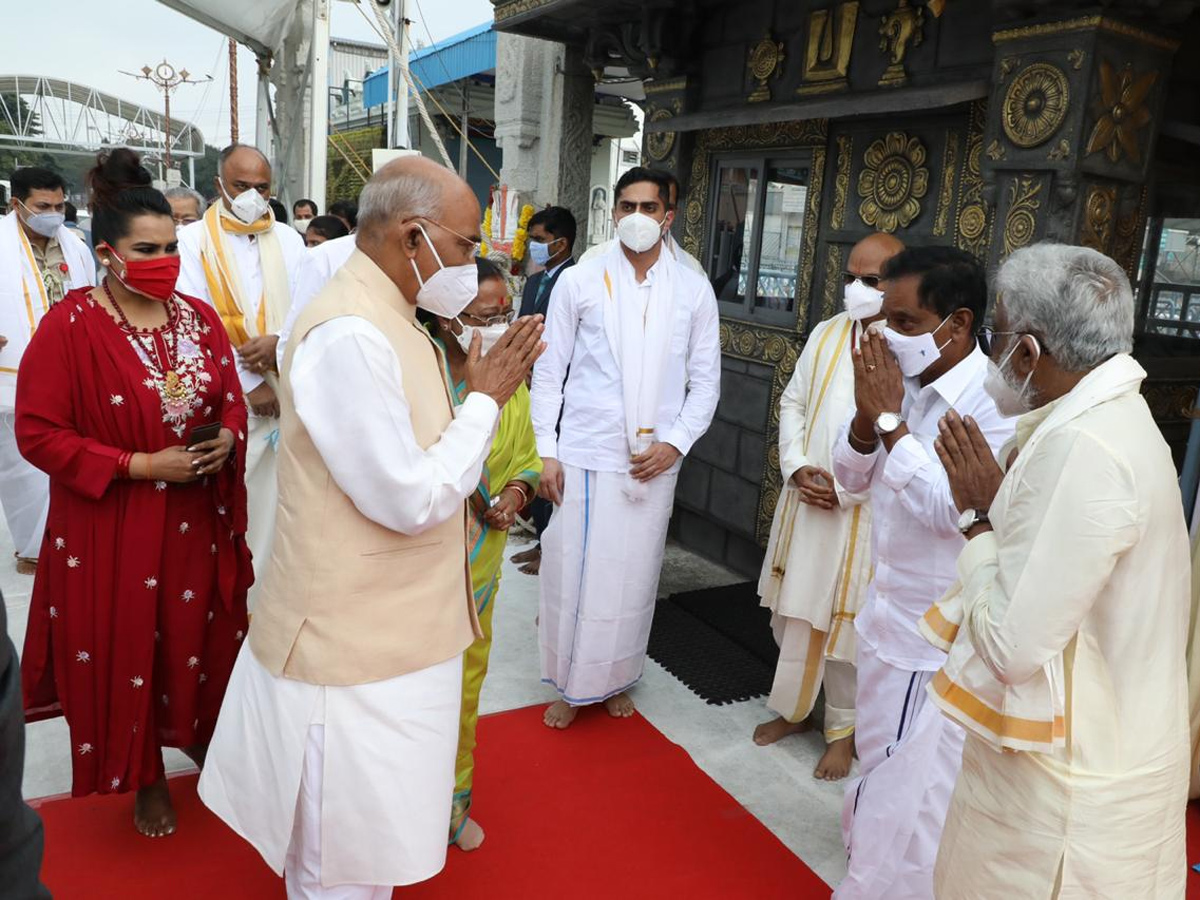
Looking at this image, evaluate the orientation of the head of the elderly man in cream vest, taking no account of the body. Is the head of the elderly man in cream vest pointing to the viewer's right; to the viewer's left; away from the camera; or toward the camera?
to the viewer's right

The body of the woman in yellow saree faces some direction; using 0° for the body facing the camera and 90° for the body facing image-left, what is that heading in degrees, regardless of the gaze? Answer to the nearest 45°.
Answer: approximately 315°

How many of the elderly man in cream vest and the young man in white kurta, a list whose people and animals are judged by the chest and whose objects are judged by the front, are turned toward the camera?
1

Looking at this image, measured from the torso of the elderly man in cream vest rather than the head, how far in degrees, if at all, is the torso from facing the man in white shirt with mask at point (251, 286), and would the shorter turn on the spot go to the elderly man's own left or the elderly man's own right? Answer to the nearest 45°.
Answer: approximately 90° to the elderly man's own left

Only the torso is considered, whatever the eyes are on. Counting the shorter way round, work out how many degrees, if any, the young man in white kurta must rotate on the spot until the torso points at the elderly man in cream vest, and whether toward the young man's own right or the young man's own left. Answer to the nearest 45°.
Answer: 0° — they already face them

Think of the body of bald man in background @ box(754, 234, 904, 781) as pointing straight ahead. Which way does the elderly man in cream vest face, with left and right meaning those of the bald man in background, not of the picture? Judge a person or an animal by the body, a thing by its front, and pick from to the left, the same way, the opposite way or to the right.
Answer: the opposite way

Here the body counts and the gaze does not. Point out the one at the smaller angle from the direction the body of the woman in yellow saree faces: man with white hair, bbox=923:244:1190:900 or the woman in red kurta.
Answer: the man with white hair

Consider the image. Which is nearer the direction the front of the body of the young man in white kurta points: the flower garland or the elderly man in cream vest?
the elderly man in cream vest

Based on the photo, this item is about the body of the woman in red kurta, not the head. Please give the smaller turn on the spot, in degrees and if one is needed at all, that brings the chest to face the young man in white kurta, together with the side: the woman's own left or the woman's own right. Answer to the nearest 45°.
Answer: approximately 45° to the woman's own left

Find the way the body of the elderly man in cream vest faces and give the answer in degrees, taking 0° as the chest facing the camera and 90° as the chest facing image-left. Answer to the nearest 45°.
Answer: approximately 270°

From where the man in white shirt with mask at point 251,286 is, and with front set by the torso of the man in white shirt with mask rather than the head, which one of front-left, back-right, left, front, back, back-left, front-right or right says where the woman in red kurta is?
front-right

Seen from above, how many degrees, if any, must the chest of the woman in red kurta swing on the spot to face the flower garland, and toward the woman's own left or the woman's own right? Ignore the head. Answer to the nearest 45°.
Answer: approximately 90° to the woman's own left
